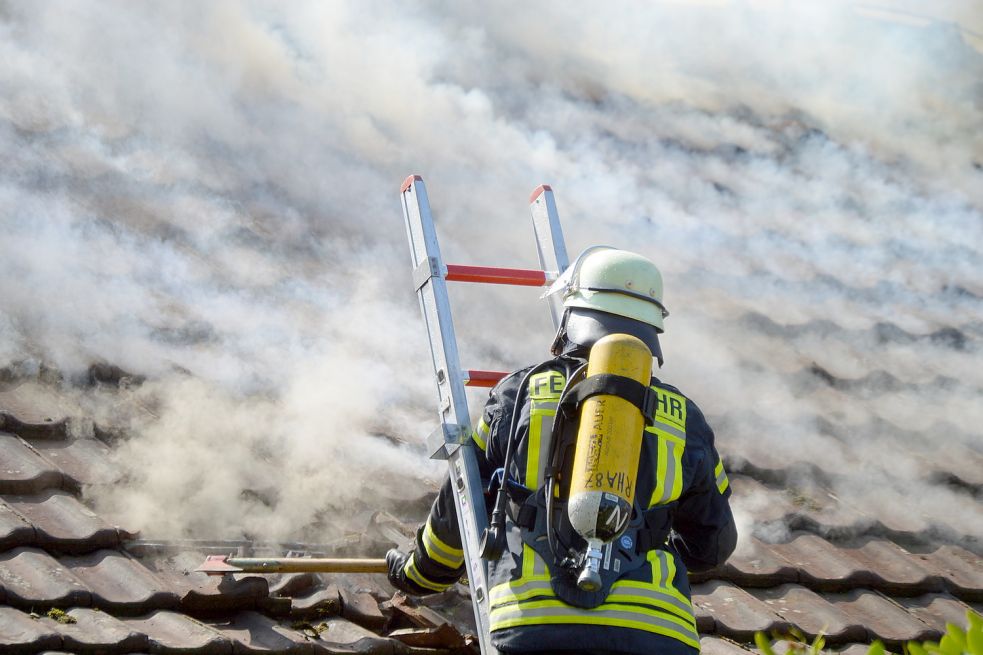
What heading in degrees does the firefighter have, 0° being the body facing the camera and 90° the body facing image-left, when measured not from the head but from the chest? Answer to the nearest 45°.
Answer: approximately 180°

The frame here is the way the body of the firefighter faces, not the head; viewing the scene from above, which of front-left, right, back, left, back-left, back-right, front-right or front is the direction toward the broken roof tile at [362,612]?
front-left

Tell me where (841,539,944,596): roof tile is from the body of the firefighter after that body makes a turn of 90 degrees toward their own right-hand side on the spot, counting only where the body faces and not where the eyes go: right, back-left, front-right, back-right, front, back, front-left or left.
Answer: front-left

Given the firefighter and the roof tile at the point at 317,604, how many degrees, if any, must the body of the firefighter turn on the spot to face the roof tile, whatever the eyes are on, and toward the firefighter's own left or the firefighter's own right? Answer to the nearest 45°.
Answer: approximately 45° to the firefighter's own left

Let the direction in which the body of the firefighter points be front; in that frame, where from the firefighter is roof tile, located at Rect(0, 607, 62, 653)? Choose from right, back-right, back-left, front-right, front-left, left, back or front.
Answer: left

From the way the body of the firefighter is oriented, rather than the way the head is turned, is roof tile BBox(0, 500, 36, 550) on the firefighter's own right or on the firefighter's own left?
on the firefighter's own left

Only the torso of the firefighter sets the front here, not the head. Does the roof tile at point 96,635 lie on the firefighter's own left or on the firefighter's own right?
on the firefighter's own left

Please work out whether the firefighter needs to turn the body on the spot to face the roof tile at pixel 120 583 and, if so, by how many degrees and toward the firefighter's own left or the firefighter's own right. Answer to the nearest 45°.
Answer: approximately 45° to the firefighter's own left

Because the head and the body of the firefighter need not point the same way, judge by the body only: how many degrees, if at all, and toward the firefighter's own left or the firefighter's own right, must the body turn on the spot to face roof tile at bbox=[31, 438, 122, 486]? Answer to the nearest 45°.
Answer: approximately 45° to the firefighter's own left
